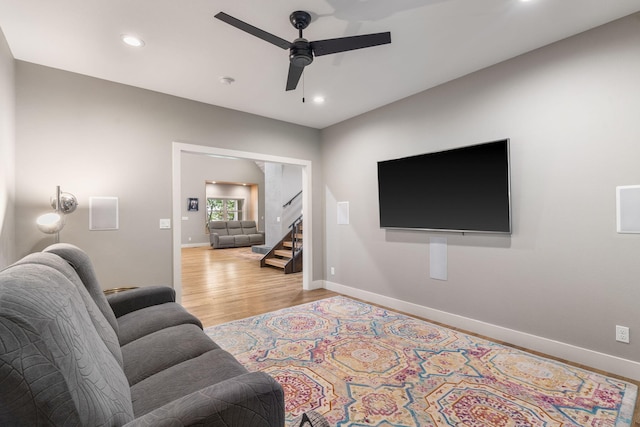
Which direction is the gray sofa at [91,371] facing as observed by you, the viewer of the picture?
facing to the right of the viewer

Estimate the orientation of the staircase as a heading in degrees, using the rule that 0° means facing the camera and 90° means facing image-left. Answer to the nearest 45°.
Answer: approximately 45°

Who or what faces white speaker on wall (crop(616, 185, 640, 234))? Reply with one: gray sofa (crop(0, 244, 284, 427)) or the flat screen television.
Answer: the gray sofa

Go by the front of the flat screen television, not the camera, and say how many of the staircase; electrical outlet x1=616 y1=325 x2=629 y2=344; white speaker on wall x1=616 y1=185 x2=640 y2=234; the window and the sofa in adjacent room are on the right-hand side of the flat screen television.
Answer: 3

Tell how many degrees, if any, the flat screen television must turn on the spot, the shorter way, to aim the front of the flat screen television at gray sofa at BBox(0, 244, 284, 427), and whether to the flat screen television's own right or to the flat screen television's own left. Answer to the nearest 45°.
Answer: approximately 45° to the flat screen television's own left

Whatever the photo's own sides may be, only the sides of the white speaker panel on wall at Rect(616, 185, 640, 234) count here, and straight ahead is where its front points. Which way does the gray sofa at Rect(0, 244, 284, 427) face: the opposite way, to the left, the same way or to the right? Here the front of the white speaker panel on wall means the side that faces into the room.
the opposite way
